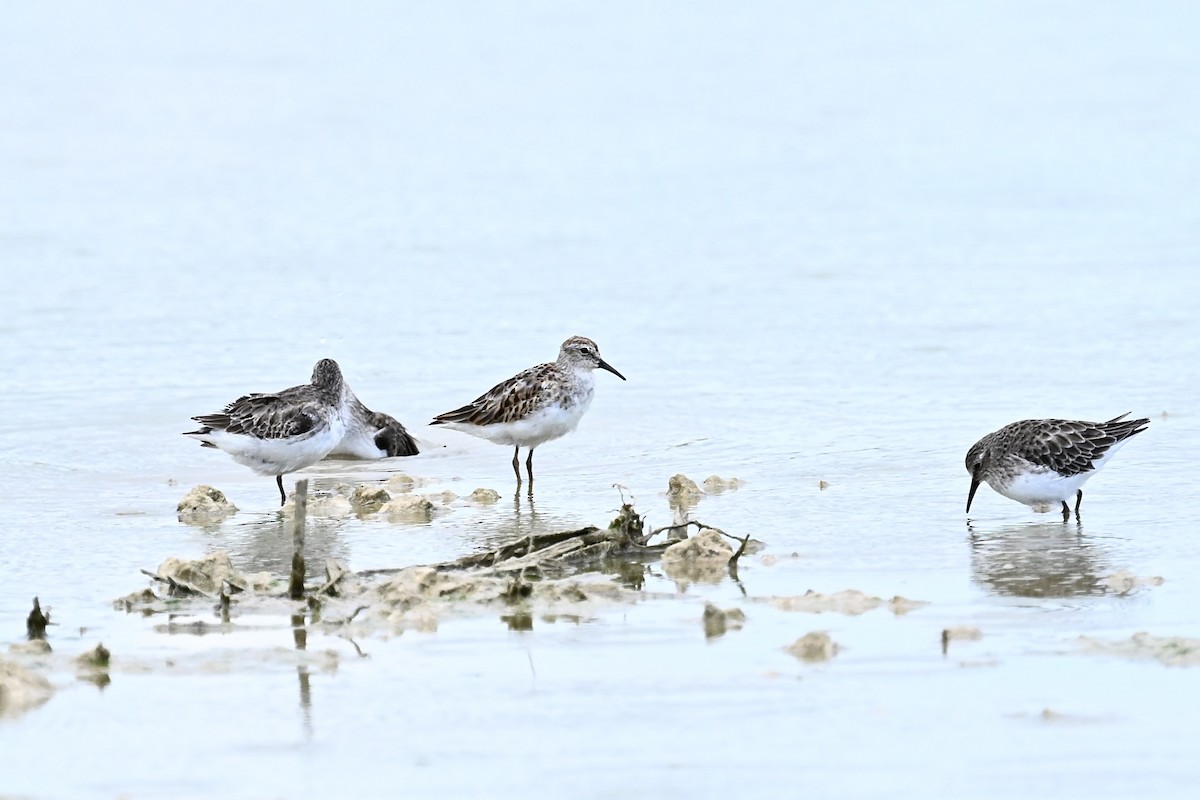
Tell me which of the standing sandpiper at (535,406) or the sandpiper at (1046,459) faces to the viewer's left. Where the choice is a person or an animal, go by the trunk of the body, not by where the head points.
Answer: the sandpiper

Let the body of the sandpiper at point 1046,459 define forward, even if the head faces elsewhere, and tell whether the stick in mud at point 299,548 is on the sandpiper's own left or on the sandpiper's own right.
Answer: on the sandpiper's own left

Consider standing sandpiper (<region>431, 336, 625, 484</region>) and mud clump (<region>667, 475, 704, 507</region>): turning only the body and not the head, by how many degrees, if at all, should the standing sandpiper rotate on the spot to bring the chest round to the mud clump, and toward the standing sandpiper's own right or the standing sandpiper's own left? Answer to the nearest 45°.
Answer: approximately 45° to the standing sandpiper's own right

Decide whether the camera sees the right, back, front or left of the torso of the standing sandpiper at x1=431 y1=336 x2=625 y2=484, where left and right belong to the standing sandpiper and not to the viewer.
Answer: right

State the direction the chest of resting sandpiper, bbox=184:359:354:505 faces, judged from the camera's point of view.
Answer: to the viewer's right

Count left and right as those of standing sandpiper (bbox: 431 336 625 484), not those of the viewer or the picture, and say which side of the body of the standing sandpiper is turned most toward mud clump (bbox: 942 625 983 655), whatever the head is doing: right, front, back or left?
right

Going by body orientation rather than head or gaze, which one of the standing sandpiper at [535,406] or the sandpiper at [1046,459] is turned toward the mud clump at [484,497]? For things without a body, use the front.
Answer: the sandpiper

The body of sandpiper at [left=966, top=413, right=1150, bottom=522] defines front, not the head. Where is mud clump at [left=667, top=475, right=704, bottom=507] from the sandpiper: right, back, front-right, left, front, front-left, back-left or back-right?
front

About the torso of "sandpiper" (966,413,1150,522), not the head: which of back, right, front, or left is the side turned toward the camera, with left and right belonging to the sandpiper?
left

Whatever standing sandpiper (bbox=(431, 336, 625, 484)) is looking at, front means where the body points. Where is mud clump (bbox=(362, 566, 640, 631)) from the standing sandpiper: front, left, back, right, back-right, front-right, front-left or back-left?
right

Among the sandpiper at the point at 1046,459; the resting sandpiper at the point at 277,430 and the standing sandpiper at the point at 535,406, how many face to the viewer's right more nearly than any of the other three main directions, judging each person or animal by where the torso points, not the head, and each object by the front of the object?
2

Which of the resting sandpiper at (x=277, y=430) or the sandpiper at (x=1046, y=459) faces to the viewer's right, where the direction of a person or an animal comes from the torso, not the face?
the resting sandpiper

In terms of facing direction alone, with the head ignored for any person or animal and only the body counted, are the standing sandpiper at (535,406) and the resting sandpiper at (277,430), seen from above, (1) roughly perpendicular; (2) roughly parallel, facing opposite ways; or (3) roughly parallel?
roughly parallel

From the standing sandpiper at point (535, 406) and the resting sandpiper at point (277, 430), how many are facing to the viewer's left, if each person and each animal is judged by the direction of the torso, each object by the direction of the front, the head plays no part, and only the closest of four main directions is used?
0

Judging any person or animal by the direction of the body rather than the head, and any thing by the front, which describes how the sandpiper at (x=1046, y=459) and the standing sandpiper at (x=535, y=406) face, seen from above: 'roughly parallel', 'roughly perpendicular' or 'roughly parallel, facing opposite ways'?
roughly parallel, facing opposite ways

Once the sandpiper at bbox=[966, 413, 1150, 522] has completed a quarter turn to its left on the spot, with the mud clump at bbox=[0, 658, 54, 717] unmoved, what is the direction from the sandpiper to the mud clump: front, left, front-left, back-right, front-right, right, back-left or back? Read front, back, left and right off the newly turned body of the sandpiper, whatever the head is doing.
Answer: front-right

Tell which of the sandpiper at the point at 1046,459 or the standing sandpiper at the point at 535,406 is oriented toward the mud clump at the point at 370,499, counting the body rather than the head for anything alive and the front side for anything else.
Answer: the sandpiper

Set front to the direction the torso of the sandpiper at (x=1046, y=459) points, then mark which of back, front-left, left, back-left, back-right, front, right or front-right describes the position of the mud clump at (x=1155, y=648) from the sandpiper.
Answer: left

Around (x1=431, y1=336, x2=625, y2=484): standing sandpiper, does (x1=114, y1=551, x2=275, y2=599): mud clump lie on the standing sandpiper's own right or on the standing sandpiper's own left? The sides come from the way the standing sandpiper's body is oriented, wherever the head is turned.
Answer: on the standing sandpiper's own right
